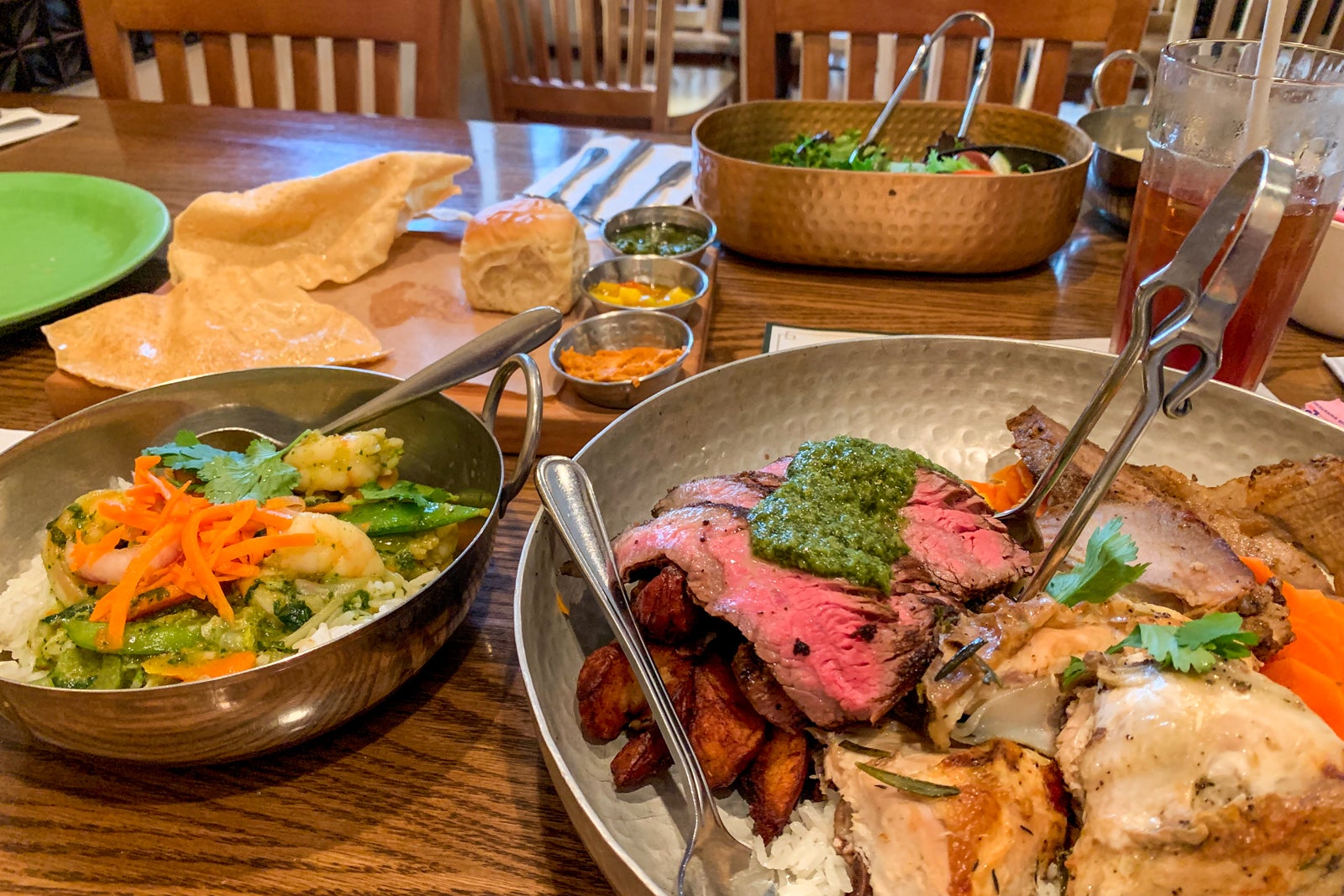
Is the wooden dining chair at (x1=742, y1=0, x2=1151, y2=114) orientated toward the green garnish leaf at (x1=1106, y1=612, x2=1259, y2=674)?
yes

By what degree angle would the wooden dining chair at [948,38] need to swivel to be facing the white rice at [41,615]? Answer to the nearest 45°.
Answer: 0° — it already faces it

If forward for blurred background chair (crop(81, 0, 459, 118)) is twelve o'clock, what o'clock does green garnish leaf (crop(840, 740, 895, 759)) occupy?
The green garnish leaf is roughly at 12 o'clock from the blurred background chair.

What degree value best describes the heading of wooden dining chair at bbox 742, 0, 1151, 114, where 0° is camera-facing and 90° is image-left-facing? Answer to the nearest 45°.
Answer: approximately 0°

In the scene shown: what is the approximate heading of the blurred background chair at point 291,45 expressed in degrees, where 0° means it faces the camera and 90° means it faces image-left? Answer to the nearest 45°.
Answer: approximately 0°

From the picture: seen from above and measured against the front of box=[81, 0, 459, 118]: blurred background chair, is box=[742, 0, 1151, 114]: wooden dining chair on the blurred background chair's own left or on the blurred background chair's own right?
on the blurred background chair's own left

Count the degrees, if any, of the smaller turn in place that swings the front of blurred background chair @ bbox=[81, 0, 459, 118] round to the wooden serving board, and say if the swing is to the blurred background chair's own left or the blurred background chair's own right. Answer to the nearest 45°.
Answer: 0° — it already faces it

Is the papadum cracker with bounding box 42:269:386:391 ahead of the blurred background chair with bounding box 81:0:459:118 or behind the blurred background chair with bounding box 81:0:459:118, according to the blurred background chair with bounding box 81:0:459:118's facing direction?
ahead

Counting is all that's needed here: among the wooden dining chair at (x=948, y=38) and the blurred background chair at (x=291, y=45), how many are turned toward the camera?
2

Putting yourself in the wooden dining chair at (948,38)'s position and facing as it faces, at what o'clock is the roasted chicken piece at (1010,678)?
The roasted chicken piece is roughly at 12 o'clock from the wooden dining chair.

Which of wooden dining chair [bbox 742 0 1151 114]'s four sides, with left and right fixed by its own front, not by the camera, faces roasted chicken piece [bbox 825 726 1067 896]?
front

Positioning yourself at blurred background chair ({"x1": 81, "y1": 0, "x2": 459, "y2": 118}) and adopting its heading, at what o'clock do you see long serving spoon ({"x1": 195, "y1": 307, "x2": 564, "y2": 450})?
The long serving spoon is roughly at 12 o'clock from the blurred background chair.

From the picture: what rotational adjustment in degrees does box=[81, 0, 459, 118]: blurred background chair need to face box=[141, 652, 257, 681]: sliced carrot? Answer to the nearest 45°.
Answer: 0° — it already faces it
